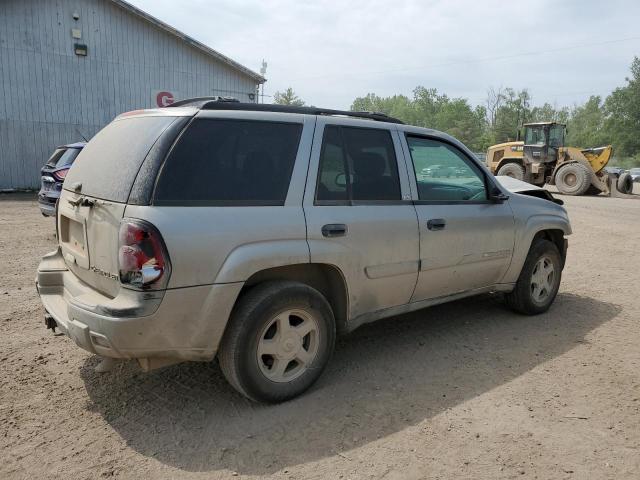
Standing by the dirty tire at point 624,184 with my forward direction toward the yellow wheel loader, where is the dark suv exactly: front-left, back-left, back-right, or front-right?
front-left

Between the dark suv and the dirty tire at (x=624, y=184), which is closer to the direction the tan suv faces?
the dirty tire

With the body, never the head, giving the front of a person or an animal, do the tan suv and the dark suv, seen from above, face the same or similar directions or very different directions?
same or similar directions

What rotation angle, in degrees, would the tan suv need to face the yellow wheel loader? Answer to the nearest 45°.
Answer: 0° — it already faces it

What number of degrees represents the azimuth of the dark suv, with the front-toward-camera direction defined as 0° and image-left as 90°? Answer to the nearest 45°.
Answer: approximately 225°

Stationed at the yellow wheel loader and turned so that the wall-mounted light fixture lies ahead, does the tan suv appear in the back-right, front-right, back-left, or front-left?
front-left

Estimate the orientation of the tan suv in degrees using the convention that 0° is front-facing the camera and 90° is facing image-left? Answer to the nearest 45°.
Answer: approximately 225°

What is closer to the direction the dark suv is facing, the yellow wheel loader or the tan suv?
the yellow wheel loader

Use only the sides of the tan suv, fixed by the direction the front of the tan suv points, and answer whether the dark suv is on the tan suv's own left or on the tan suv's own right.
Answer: on the tan suv's own left

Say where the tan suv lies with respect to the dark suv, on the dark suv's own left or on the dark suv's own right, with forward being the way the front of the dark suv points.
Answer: on the dark suv's own right

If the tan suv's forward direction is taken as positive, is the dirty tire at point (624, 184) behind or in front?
in front

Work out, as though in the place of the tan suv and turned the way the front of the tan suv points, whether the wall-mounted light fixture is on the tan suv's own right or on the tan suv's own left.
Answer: on the tan suv's own left
